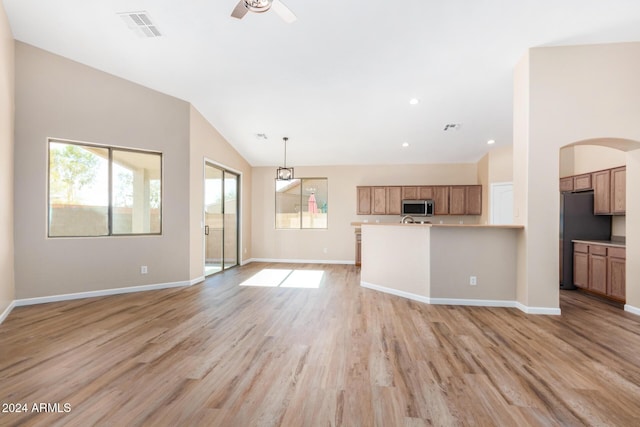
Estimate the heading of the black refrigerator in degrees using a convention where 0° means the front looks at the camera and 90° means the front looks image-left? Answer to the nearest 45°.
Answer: approximately 45°

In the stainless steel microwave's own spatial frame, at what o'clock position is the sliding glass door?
The sliding glass door is roughly at 2 o'clock from the stainless steel microwave.

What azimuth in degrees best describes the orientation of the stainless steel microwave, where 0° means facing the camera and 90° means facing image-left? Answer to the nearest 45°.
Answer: approximately 0°

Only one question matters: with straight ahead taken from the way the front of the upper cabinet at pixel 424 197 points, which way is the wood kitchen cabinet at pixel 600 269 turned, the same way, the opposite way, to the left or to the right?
to the right

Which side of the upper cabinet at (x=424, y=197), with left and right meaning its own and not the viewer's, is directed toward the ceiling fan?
front

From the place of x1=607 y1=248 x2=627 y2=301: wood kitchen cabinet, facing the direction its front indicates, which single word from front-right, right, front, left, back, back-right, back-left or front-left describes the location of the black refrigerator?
right

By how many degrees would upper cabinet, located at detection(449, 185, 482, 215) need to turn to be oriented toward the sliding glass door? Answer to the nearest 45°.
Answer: approximately 45° to its right

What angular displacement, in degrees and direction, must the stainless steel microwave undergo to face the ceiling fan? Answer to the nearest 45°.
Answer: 0° — it already faces it

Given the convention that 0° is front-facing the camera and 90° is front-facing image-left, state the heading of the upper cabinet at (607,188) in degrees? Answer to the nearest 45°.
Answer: approximately 45°
